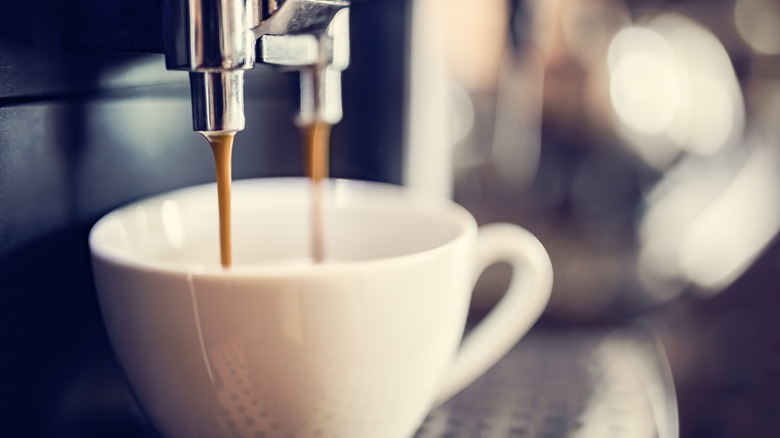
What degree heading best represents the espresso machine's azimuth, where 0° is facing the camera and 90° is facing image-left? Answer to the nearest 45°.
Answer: approximately 315°
